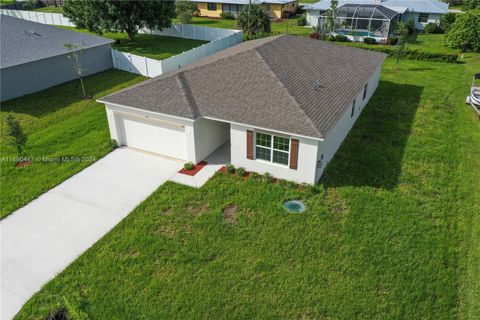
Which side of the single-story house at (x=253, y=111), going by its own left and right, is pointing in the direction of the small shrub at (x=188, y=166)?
front

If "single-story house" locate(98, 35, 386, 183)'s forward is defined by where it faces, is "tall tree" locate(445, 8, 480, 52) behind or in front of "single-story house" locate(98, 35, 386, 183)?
behind

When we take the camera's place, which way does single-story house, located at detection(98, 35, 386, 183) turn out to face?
facing the viewer and to the left of the viewer

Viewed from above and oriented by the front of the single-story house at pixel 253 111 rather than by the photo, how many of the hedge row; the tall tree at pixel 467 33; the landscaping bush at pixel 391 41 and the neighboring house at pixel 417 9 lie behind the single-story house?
4

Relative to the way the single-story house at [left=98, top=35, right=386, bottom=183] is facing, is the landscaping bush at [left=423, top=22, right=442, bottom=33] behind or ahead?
behind

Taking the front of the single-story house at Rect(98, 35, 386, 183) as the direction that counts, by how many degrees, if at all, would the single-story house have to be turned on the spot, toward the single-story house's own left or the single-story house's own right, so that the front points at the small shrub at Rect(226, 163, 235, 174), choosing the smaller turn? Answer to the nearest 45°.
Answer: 0° — it already faces it

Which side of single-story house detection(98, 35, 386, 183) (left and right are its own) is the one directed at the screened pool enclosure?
back

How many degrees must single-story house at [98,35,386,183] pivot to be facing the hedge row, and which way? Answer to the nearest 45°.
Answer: approximately 180°

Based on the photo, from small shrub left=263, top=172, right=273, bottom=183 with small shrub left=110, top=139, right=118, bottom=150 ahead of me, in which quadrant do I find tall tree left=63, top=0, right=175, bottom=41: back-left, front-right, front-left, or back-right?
front-right

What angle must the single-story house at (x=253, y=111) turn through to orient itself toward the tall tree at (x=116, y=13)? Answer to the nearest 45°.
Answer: approximately 90° to its right

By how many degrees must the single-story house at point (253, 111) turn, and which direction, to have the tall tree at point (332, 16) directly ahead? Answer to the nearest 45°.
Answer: approximately 135° to its right

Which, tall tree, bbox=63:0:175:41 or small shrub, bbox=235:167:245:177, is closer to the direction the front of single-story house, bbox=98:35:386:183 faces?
the small shrub

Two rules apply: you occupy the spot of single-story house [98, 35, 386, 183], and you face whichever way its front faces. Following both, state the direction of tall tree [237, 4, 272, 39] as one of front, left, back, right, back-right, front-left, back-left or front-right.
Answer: back-right

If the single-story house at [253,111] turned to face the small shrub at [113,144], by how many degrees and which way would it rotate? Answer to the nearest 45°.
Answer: approximately 45° to its right

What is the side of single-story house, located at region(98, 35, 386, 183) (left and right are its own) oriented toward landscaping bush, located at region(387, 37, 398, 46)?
back

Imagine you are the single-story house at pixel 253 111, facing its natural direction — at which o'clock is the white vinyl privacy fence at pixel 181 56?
The white vinyl privacy fence is roughly at 4 o'clock from the single-story house.

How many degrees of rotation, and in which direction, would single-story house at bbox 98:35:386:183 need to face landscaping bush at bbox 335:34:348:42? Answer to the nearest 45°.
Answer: approximately 135° to its right

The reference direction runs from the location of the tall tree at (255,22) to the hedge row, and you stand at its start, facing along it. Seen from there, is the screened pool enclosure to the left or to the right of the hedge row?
left
